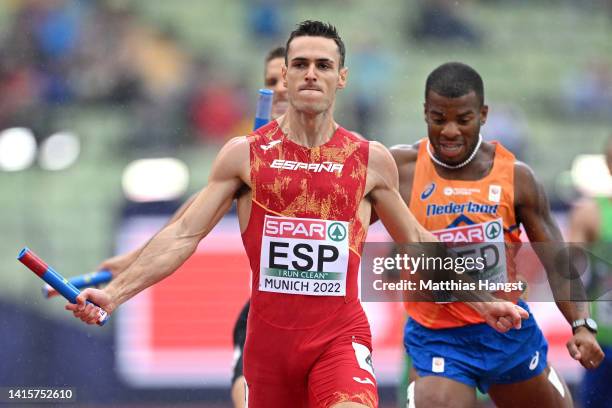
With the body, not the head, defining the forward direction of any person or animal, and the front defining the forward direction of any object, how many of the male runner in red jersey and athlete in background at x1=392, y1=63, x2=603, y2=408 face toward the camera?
2

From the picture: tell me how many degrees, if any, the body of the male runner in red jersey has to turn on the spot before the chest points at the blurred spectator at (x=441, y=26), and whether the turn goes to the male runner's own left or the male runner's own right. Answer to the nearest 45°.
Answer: approximately 180°

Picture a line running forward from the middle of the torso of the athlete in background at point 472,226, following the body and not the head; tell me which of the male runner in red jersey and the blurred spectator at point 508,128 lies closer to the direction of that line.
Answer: the male runner in red jersey

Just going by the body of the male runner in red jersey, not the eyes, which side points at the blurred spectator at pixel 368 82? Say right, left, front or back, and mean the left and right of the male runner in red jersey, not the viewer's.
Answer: back

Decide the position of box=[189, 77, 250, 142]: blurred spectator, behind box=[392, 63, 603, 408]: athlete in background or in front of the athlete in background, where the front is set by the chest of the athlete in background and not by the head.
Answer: behind

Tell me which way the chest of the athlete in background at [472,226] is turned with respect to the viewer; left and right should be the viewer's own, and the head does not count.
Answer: facing the viewer

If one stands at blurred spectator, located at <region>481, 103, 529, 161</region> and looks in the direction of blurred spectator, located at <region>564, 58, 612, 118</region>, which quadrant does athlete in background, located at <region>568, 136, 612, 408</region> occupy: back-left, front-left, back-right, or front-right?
back-right

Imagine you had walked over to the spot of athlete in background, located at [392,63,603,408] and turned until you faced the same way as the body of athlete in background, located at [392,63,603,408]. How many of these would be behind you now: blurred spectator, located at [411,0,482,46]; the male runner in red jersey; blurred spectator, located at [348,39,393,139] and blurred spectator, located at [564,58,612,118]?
3

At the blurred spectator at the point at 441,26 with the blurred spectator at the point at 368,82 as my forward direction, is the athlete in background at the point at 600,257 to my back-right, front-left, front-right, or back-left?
front-left

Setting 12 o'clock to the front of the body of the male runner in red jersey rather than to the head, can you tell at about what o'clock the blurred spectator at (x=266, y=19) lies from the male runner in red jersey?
The blurred spectator is roughly at 6 o'clock from the male runner in red jersey.

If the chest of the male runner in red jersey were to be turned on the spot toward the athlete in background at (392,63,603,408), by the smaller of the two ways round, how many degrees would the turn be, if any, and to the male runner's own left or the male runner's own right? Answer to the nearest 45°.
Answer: approximately 135° to the male runner's own left

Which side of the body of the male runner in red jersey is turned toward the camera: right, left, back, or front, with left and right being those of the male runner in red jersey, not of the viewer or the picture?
front

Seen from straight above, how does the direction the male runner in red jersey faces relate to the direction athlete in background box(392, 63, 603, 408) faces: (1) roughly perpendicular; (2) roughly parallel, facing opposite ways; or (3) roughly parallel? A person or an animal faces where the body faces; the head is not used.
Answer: roughly parallel
